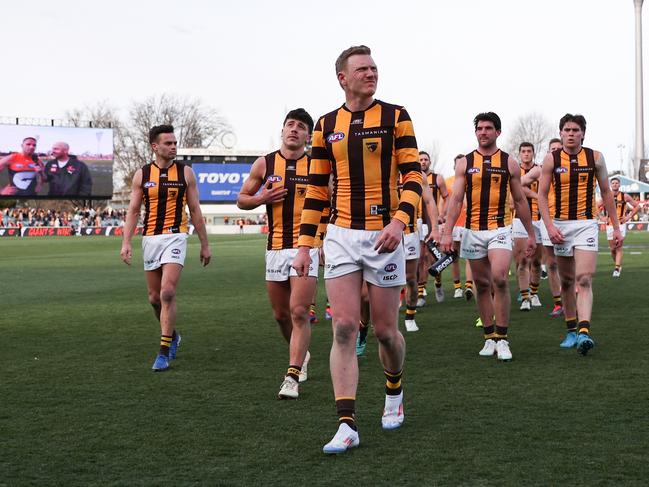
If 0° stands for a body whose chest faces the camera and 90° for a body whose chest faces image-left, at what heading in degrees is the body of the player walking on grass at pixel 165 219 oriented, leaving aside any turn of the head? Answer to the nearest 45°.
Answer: approximately 0°

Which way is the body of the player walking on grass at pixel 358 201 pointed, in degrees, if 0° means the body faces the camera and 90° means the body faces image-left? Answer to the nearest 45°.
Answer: approximately 0°

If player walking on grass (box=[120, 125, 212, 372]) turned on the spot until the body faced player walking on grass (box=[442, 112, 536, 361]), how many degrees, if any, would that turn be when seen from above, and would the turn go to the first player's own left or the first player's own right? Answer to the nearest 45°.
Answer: approximately 90° to the first player's own left

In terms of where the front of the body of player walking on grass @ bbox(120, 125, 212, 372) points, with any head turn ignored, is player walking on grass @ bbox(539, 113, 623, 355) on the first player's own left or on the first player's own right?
on the first player's own left

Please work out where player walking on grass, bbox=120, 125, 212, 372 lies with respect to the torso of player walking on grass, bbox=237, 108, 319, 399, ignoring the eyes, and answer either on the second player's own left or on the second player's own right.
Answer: on the second player's own right
